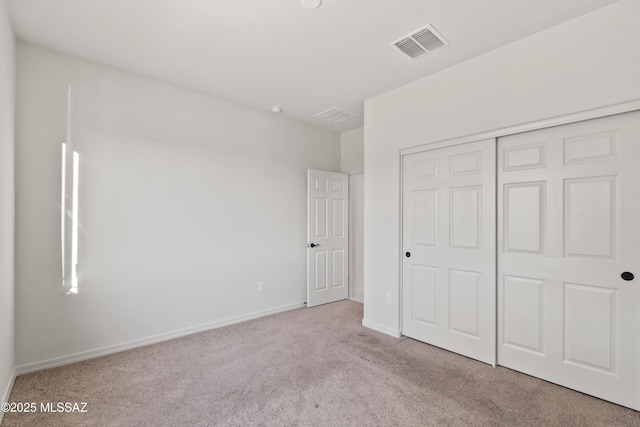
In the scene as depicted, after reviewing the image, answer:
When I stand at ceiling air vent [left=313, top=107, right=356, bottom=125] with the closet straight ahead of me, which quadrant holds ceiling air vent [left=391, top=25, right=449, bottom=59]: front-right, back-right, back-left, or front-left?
front-right

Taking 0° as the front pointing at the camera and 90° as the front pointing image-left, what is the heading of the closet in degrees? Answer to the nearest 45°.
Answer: approximately 45°

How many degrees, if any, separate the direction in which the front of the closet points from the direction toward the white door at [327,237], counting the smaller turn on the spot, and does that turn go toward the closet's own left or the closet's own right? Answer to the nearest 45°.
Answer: approximately 45° to the closet's own right

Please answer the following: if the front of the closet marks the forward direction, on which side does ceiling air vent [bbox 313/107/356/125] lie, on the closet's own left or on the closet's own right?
on the closet's own right
